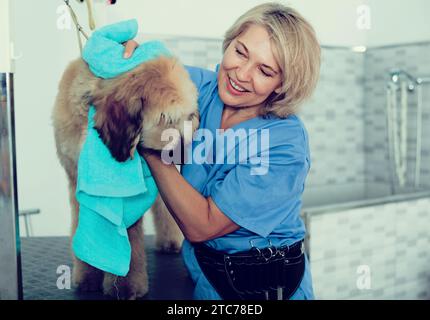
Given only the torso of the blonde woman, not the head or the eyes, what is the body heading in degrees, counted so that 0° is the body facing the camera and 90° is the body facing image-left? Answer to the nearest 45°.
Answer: approximately 45°
